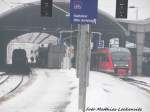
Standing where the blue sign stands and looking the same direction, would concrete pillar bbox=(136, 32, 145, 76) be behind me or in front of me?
behind

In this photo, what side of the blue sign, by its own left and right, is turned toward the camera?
front

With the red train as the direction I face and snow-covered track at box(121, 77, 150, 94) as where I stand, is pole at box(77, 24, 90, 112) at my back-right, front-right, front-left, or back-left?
back-left

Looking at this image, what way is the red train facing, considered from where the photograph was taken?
facing the viewer and to the right of the viewer

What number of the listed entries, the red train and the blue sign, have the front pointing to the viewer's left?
0
